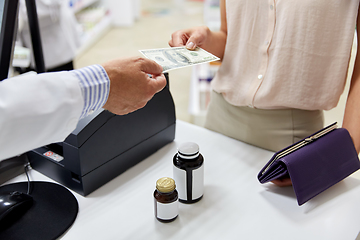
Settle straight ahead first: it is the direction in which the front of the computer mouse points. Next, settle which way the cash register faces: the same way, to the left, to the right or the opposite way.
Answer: the opposite way

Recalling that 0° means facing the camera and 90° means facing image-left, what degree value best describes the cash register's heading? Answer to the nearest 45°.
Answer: approximately 45°

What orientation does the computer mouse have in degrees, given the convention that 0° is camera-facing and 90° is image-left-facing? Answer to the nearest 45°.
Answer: approximately 225°

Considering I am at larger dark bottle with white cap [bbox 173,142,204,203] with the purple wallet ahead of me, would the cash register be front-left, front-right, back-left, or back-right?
back-left
